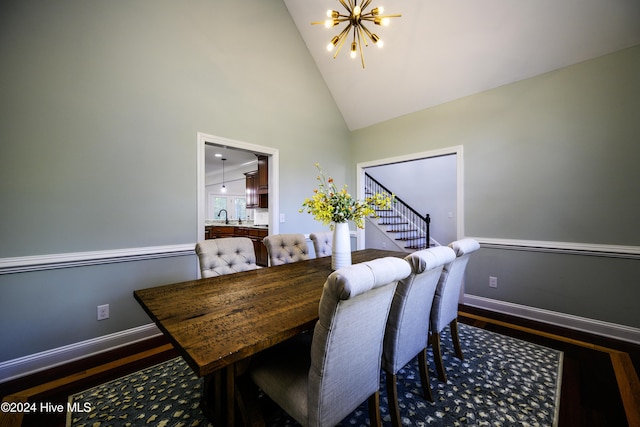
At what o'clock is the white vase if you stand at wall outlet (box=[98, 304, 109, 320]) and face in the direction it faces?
The white vase is roughly at 10 o'clock from the wall outlet.

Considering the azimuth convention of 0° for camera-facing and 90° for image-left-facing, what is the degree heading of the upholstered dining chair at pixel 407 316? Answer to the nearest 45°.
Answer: approximately 135°

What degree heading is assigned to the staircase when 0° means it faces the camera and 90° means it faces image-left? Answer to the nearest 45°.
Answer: approximately 315°

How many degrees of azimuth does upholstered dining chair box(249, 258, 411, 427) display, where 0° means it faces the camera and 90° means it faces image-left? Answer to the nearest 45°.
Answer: approximately 135°

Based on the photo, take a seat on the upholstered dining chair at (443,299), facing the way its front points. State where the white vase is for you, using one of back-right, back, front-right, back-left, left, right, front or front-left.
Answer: front-left

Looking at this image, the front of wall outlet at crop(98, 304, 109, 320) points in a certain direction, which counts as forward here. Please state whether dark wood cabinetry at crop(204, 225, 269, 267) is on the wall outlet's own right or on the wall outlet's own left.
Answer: on the wall outlet's own left

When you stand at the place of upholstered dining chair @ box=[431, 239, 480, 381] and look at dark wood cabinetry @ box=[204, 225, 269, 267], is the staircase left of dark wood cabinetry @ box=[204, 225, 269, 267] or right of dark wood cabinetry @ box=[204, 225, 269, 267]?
right

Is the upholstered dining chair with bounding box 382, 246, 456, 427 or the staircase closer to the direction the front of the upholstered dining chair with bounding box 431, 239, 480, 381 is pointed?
the staircase

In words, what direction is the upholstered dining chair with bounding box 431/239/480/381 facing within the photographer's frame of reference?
facing away from the viewer and to the left of the viewer

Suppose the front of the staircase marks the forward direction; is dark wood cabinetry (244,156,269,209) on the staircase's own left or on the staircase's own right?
on the staircase's own right

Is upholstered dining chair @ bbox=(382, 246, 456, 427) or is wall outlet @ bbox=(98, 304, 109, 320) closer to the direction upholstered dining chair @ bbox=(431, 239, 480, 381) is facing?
the wall outlet

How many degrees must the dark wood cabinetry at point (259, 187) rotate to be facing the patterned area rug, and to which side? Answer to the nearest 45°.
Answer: approximately 45° to its left

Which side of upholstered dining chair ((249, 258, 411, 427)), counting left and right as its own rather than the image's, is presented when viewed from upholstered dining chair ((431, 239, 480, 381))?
right

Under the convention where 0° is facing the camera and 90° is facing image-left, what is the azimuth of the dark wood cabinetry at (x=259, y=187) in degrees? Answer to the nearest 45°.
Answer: approximately 45°
